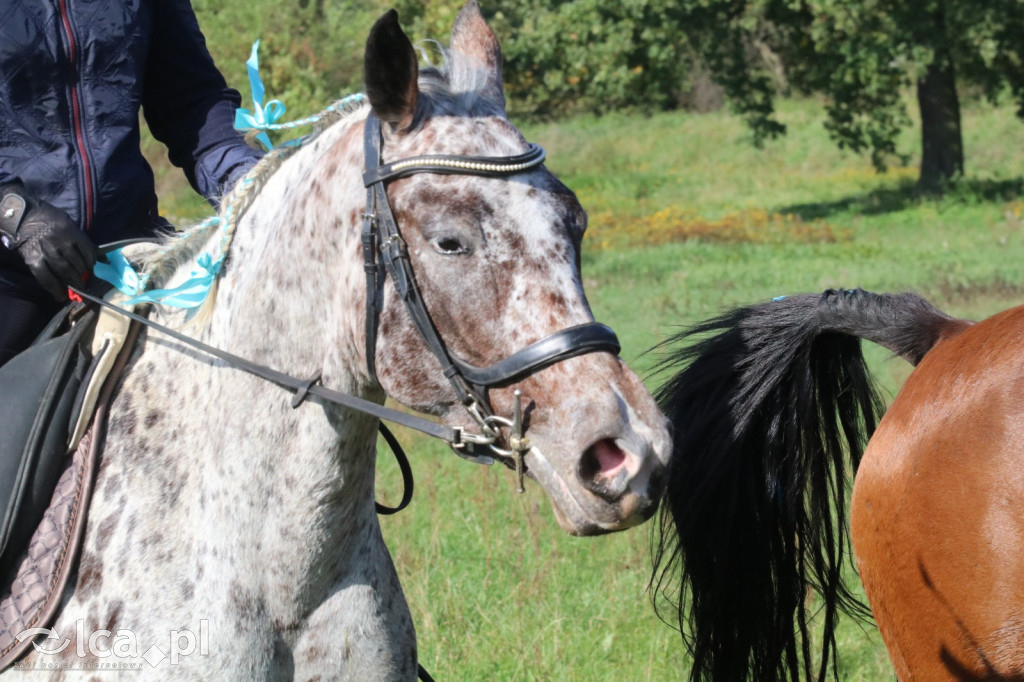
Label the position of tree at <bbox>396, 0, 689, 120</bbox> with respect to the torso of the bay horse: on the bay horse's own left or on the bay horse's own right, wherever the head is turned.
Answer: on the bay horse's own left

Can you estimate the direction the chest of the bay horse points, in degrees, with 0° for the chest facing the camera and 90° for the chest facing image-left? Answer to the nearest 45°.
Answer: approximately 270°

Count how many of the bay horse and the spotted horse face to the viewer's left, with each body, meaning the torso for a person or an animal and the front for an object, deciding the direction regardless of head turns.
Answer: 0

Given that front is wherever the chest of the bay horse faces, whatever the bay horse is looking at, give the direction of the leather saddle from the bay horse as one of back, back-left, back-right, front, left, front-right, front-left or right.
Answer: back-right

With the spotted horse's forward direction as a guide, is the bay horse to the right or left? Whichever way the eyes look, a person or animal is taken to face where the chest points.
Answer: on its left

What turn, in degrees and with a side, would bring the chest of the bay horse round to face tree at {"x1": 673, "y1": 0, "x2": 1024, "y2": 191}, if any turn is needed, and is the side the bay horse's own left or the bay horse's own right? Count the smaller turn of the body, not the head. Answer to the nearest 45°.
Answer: approximately 90° to the bay horse's own left

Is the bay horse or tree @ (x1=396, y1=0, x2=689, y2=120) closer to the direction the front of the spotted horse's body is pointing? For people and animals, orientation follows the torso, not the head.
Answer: the bay horse
